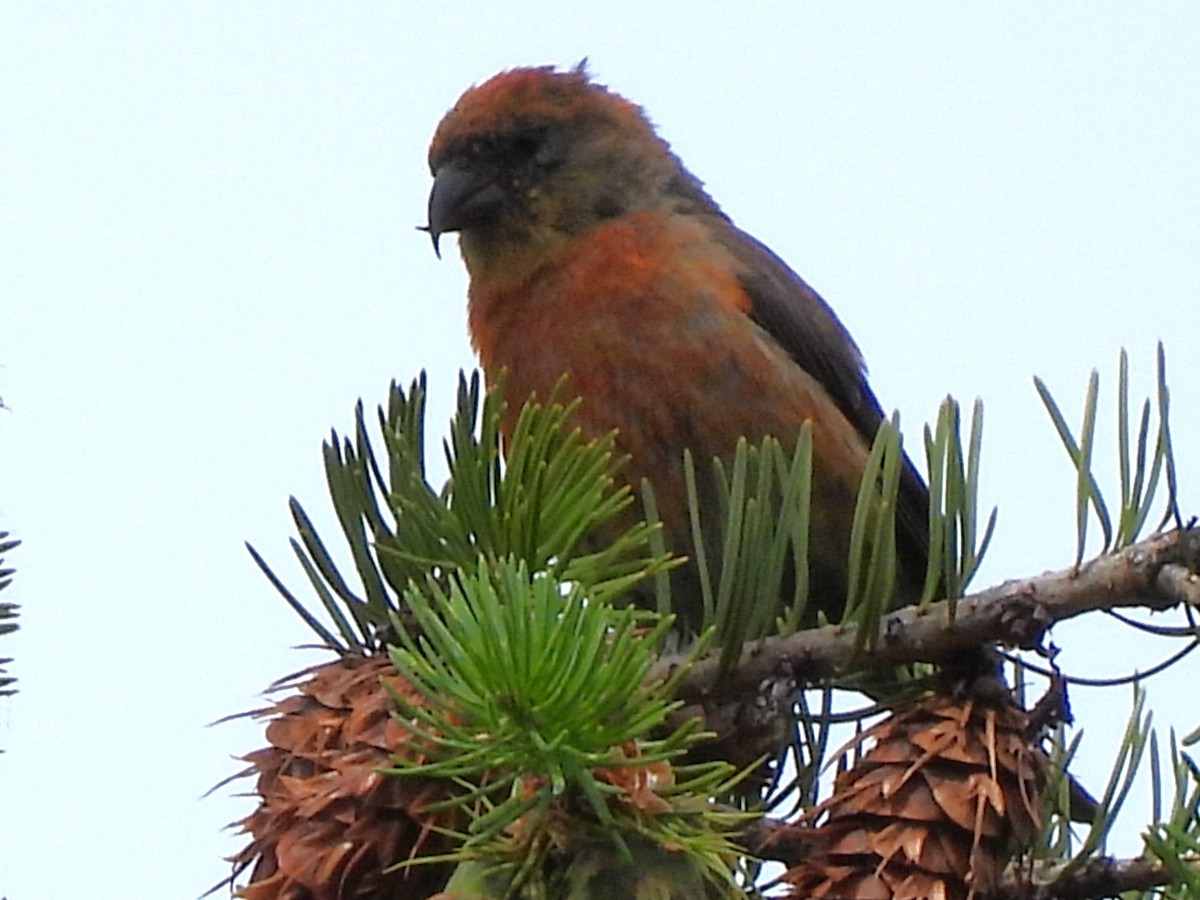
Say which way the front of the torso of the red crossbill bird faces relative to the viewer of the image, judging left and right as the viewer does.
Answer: facing the viewer and to the left of the viewer

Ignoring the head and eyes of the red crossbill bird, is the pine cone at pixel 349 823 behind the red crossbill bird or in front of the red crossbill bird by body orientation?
in front

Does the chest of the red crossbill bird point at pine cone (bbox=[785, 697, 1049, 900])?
no
